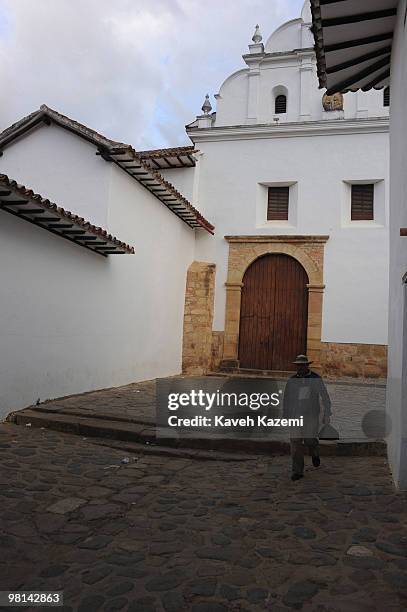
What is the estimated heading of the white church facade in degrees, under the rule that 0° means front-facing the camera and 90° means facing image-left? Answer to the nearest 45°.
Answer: approximately 0°

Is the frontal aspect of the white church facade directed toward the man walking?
yes
